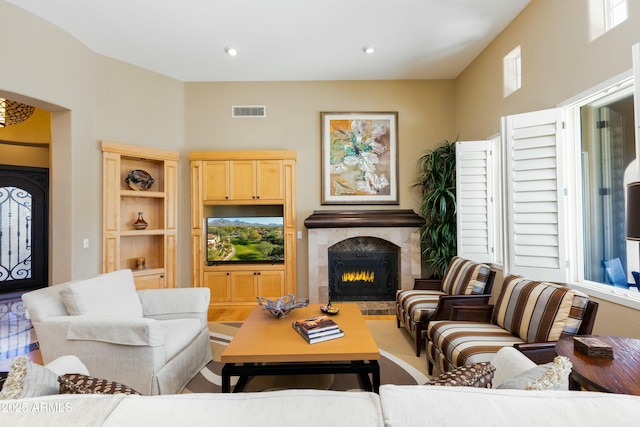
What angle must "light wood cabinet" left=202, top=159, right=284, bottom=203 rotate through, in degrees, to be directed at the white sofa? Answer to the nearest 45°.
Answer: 0° — it already faces it

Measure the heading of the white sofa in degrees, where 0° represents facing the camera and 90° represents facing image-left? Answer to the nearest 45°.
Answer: approximately 180°

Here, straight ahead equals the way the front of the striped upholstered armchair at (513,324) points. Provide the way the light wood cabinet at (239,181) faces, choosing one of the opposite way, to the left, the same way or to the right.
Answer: to the left

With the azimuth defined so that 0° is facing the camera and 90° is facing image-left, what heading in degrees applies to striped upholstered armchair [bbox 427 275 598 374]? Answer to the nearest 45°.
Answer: approximately 45°

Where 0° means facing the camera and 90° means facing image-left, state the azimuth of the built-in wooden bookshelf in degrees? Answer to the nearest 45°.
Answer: approximately 315°

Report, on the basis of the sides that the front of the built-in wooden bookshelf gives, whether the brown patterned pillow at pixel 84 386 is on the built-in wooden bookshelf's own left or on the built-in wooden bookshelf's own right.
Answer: on the built-in wooden bookshelf's own right

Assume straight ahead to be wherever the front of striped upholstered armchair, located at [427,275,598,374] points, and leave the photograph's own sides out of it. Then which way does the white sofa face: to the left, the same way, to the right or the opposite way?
to the right

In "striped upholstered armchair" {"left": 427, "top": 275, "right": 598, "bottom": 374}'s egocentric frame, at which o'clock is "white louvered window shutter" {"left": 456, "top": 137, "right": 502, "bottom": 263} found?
The white louvered window shutter is roughly at 4 o'clock from the striped upholstered armchair.

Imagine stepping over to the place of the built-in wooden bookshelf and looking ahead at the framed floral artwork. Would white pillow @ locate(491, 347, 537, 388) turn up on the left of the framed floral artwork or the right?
right

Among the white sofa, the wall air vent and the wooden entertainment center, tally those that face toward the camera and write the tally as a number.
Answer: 2
